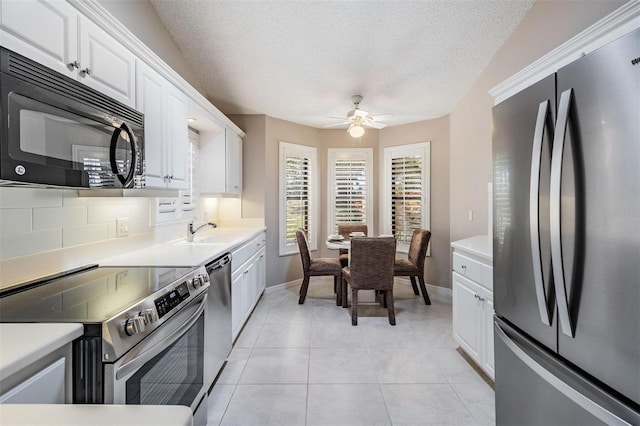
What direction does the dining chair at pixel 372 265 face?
away from the camera

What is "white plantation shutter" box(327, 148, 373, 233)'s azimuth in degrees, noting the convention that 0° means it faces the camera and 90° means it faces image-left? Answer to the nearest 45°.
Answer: approximately 0°

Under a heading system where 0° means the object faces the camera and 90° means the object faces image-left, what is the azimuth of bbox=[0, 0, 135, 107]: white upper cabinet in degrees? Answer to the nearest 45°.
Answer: approximately 315°

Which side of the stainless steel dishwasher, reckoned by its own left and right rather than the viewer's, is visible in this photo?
right

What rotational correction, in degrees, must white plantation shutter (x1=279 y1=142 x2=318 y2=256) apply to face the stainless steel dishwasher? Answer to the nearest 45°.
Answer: approximately 45° to its right

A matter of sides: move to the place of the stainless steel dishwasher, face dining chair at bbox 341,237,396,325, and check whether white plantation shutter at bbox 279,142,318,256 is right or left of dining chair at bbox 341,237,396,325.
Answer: left

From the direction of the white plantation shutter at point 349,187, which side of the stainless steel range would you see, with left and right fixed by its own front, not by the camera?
left

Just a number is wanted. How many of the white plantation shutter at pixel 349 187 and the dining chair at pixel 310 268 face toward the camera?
1
